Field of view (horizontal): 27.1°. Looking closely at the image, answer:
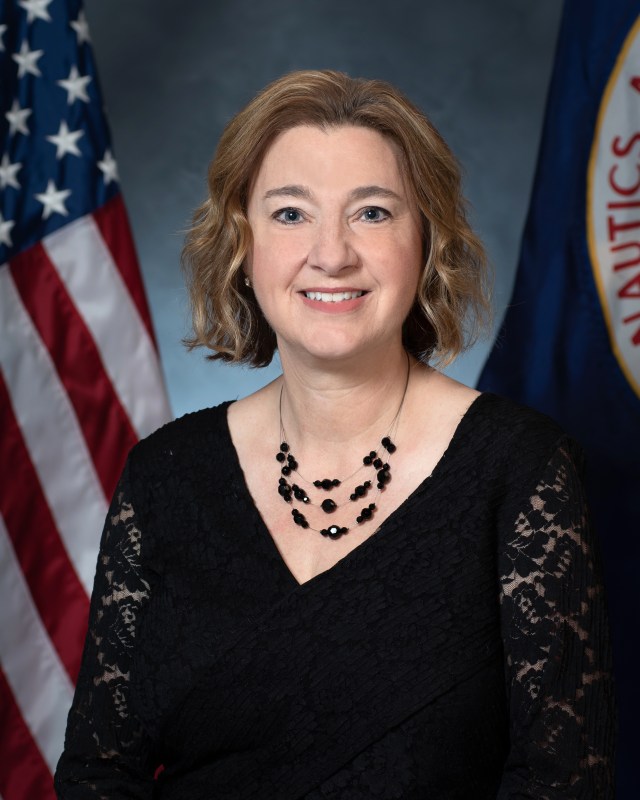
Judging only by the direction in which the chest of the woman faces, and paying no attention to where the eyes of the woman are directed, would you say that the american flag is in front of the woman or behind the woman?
behind

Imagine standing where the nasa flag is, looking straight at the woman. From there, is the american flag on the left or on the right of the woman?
right

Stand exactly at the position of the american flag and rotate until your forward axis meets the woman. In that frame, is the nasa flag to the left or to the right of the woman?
left

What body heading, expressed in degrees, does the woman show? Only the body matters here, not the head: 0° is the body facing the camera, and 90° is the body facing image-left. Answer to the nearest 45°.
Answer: approximately 0°

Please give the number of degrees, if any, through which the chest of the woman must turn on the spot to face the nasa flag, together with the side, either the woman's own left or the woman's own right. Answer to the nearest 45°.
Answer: approximately 135° to the woman's own left
